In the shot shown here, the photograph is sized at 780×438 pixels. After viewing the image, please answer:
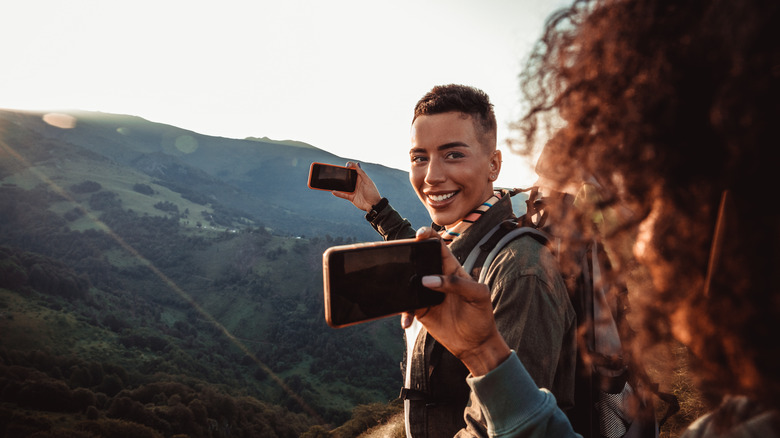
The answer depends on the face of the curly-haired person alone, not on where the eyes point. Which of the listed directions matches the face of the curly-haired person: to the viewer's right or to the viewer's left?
to the viewer's left

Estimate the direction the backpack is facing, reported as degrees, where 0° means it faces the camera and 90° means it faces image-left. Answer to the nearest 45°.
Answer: approximately 270°
